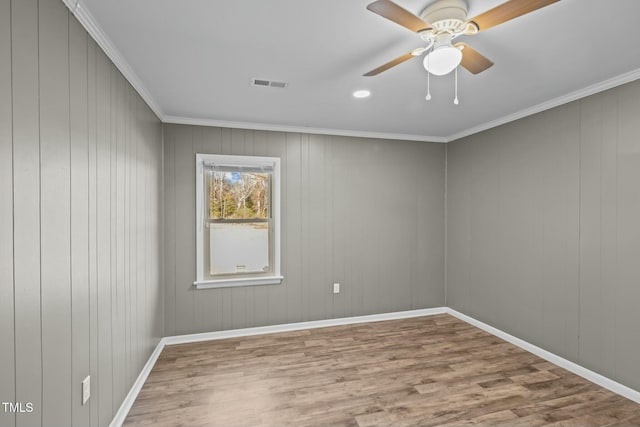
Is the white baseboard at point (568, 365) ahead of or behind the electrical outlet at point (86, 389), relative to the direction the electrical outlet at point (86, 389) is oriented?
ahead

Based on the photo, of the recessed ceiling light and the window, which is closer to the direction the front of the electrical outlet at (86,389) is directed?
the recessed ceiling light

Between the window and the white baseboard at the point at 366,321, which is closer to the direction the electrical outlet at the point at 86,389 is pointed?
the white baseboard

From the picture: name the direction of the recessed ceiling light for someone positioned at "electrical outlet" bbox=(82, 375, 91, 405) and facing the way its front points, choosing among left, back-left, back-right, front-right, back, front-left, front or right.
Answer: front-left

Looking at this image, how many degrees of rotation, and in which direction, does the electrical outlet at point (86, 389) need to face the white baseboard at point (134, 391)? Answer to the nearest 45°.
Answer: approximately 135° to its left

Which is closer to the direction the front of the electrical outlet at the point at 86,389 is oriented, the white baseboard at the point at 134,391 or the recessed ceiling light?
the recessed ceiling light

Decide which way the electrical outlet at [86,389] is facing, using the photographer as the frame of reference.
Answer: facing the viewer and to the right of the viewer

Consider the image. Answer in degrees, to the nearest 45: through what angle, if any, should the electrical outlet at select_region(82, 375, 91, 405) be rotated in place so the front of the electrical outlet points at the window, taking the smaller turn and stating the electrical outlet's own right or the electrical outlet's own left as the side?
approximately 90° to the electrical outlet's own left
